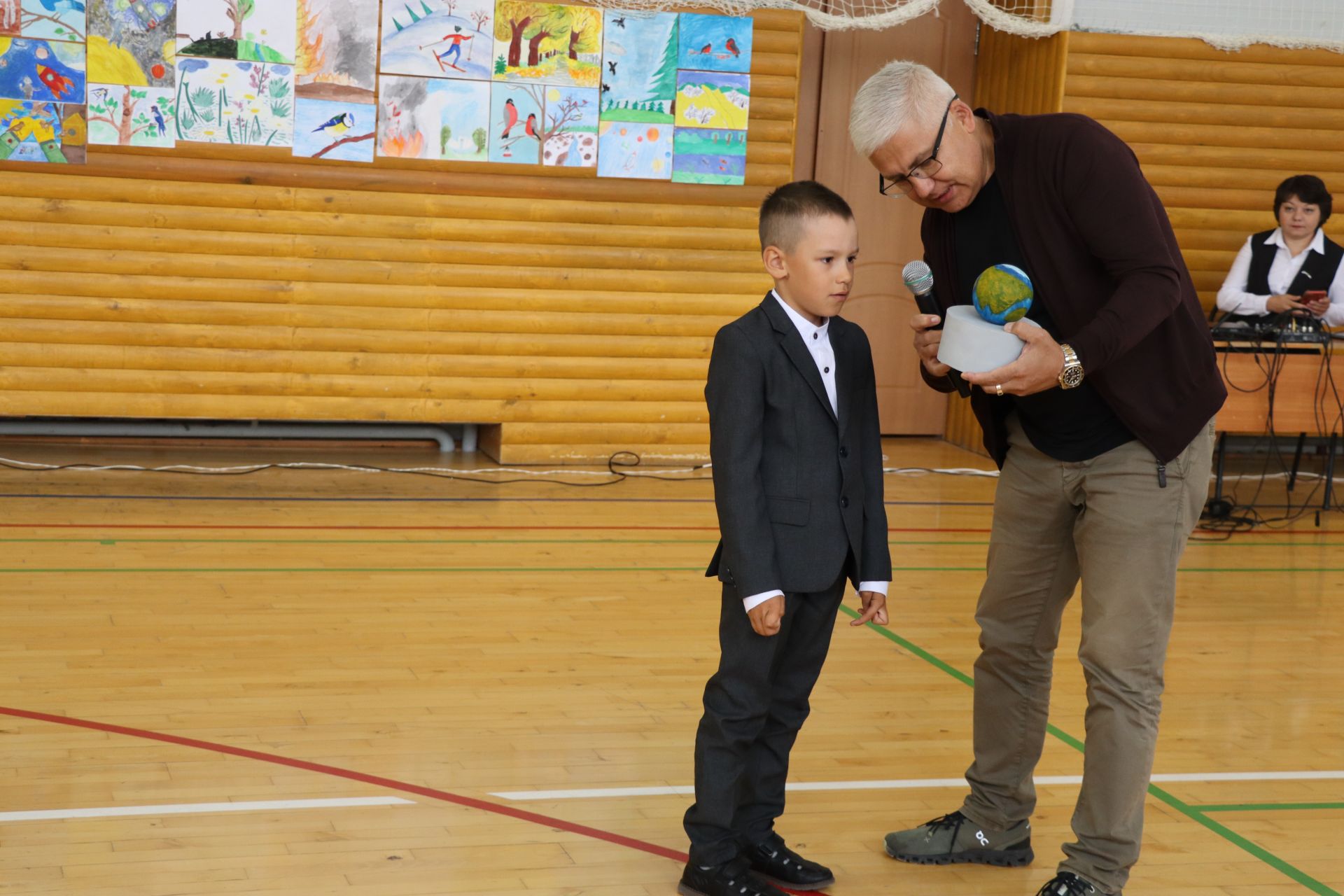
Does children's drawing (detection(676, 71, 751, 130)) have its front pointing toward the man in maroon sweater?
yes

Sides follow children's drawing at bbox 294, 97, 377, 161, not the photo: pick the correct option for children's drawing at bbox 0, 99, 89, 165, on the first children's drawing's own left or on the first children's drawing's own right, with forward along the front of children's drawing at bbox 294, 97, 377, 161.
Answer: on the first children's drawing's own right

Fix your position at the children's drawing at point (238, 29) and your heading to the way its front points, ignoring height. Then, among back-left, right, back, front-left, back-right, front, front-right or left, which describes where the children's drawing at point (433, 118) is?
left

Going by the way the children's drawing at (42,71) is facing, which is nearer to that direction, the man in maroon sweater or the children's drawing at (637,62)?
the man in maroon sweater

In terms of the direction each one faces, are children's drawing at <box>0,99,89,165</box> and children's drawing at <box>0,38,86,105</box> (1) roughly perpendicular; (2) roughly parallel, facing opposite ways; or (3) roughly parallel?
roughly parallel

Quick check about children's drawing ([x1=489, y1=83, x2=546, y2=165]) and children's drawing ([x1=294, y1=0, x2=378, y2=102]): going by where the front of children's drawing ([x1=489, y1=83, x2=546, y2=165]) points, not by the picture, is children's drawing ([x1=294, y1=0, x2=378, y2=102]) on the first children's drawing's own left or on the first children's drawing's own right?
on the first children's drawing's own right

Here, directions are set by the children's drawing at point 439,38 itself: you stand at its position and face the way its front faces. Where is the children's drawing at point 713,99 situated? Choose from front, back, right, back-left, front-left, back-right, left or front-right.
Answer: left

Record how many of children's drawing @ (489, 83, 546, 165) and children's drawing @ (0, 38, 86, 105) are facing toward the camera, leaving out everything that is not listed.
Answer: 2

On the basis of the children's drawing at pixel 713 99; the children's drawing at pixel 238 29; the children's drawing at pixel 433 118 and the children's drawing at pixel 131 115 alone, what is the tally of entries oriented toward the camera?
4

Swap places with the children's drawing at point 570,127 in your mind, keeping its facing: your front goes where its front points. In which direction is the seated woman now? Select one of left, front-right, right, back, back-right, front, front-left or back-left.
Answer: left

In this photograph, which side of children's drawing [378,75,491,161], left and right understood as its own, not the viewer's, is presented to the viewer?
front

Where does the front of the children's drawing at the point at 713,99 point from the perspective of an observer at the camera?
facing the viewer

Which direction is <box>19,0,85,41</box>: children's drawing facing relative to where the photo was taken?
toward the camera

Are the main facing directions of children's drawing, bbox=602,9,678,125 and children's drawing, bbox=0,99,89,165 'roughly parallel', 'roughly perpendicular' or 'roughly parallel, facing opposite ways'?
roughly parallel
